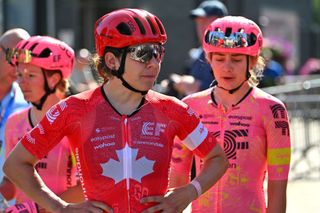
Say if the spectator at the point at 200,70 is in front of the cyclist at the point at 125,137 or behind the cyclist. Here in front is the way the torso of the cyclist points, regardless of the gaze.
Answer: behind

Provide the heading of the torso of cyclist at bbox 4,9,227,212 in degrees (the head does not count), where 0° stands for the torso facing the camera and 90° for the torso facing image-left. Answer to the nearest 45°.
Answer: approximately 0°

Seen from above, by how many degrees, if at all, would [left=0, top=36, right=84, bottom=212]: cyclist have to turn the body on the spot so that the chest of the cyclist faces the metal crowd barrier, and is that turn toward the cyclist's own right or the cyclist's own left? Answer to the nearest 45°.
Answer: approximately 180°

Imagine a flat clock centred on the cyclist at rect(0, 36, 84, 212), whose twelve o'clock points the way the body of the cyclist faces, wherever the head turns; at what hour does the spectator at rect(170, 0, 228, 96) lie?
The spectator is roughly at 6 o'clock from the cyclist.

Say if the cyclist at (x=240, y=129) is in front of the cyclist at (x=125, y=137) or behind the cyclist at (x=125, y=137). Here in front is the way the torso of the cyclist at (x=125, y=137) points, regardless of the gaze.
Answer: behind

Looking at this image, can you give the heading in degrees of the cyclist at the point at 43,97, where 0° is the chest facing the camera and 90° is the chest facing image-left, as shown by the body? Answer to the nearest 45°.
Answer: approximately 45°
